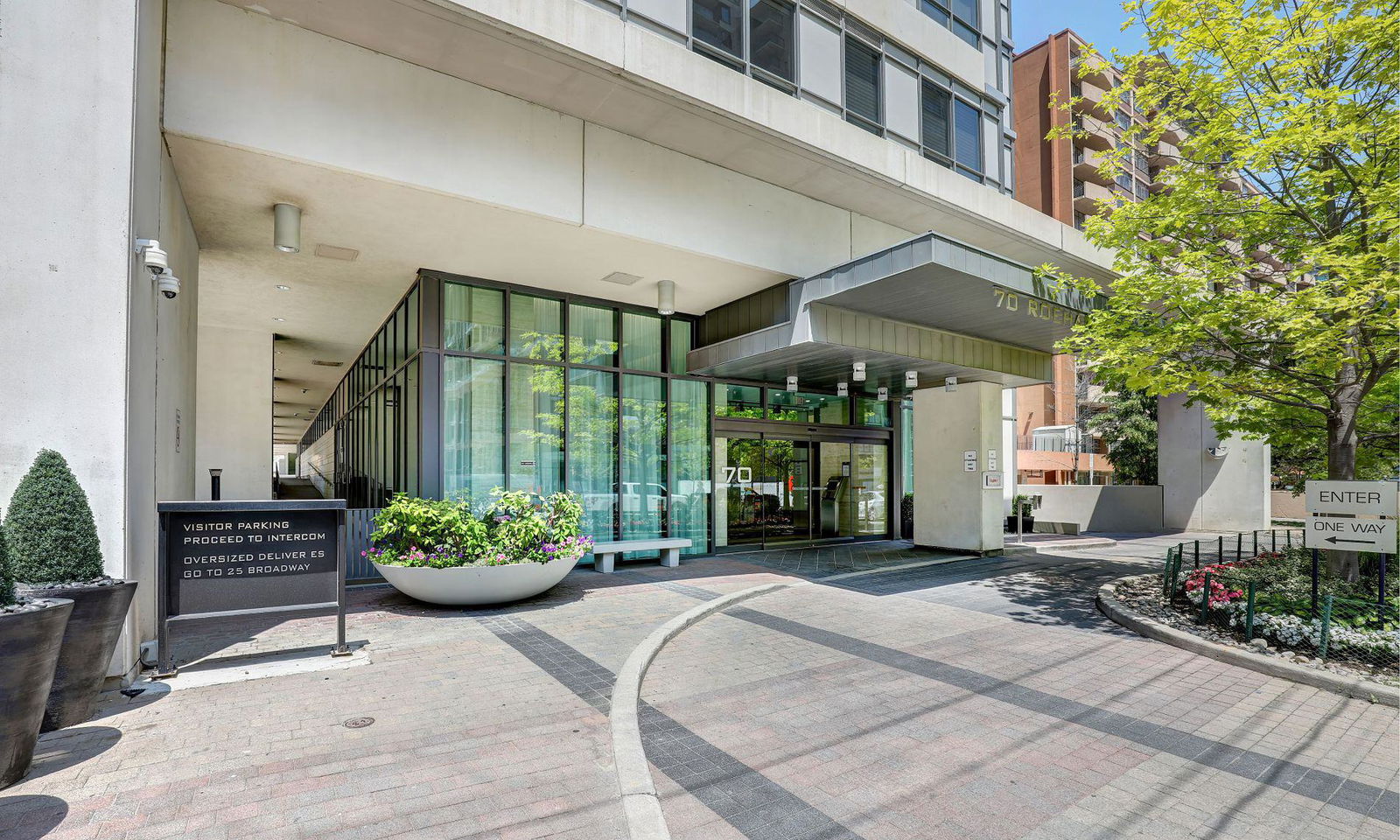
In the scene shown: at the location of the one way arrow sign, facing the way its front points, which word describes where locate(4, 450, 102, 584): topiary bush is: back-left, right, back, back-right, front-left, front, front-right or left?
front-right

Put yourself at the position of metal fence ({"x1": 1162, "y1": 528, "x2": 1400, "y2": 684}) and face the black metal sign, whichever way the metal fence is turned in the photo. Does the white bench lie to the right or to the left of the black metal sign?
right

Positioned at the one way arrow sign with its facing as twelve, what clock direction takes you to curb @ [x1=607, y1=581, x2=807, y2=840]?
The curb is roughly at 1 o'clock from the one way arrow sign.

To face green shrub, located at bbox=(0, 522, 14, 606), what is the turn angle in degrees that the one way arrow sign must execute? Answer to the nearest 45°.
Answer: approximately 45° to its right

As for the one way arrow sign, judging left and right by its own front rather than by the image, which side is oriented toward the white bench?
right

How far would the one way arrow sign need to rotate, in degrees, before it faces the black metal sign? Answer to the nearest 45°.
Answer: approximately 45° to its right

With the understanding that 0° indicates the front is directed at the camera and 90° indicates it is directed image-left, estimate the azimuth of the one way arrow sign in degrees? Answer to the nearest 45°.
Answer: approximately 0°

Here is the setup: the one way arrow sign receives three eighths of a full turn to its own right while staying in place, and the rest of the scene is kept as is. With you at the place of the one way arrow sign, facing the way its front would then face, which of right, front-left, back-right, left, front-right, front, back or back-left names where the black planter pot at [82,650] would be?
left

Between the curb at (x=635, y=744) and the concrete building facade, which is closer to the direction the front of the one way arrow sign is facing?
the curb

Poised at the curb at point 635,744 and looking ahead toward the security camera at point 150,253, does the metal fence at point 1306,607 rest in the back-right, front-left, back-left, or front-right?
back-right

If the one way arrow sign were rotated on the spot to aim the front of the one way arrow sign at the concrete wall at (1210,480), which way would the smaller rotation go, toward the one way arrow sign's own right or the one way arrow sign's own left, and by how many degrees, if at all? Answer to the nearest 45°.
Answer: approximately 180°

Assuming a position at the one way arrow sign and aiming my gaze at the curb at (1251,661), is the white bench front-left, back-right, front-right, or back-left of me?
front-right

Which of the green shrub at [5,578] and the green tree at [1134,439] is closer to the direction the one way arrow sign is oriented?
the green shrub

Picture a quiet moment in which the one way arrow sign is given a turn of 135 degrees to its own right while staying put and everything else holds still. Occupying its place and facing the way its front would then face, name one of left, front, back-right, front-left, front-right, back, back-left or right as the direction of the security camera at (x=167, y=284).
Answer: left

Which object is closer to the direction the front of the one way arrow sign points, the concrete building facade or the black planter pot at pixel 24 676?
the black planter pot
